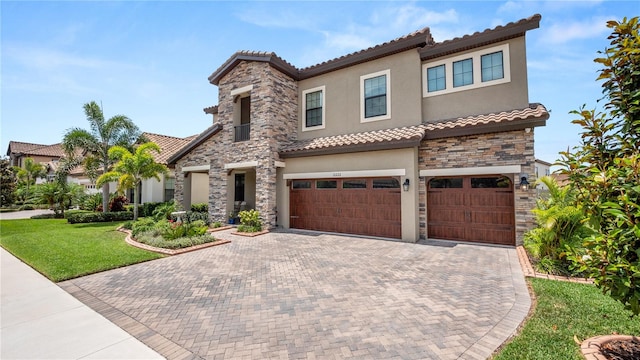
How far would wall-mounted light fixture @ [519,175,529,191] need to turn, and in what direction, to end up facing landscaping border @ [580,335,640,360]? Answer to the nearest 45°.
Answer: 0° — it already faces it

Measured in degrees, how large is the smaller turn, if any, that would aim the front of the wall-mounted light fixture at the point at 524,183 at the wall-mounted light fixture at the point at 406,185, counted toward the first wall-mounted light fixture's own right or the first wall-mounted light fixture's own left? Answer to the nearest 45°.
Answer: approximately 90° to the first wall-mounted light fixture's own right

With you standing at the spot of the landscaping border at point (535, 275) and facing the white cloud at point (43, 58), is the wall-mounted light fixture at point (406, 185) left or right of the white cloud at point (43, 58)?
right

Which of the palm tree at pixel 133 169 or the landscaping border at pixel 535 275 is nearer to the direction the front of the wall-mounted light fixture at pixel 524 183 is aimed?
the landscaping border

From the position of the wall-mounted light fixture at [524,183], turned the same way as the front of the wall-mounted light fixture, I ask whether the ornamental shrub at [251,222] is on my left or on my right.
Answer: on my right

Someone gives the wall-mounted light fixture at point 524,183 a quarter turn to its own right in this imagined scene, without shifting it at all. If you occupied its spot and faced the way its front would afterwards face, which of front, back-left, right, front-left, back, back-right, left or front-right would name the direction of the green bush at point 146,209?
front

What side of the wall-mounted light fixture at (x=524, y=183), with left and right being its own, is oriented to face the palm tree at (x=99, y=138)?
right

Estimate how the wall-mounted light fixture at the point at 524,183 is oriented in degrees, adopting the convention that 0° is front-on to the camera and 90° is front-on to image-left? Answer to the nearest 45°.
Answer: approximately 0°

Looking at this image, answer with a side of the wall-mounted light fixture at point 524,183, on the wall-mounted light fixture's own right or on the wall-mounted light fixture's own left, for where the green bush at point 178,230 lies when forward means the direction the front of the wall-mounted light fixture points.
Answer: on the wall-mounted light fixture's own right

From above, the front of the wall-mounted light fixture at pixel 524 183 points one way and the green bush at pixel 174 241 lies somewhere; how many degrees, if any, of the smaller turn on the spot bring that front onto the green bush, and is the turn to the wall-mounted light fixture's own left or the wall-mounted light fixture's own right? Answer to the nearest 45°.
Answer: approximately 45° to the wall-mounted light fixture's own right

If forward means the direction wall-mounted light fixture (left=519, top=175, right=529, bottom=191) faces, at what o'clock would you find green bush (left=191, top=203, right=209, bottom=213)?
The green bush is roughly at 3 o'clock from the wall-mounted light fixture.

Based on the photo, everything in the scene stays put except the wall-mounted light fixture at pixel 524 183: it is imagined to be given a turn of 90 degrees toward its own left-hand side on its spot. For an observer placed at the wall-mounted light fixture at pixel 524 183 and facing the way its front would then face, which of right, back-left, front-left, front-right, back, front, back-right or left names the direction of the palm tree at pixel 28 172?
back

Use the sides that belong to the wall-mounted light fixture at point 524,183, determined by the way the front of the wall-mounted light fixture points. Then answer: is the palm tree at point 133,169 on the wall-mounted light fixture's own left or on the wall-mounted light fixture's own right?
on the wall-mounted light fixture's own right

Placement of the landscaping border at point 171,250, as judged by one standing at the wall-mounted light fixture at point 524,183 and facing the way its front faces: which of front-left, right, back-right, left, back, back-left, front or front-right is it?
front-right

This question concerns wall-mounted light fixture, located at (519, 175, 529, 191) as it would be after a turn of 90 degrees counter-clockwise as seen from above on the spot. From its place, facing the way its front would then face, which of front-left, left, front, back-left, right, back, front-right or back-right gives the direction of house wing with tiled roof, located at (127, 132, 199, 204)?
back

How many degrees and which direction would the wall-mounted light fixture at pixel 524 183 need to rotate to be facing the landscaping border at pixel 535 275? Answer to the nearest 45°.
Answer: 0° — it already faces it
